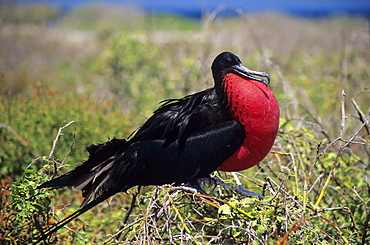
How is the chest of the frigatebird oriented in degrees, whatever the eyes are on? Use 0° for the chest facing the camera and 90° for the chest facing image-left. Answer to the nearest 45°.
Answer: approximately 270°
